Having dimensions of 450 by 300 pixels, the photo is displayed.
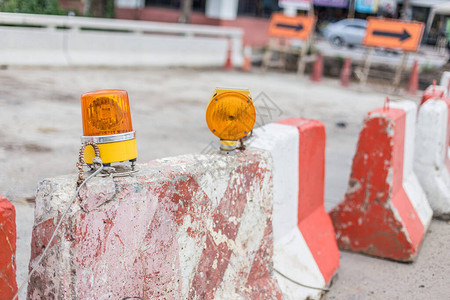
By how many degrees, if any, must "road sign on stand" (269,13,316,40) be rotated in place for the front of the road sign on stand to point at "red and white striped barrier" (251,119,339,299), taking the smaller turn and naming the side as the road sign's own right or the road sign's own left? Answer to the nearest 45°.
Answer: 0° — it already faces it

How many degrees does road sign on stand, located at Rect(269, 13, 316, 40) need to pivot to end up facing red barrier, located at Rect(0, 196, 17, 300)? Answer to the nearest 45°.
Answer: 0° — it already faces it

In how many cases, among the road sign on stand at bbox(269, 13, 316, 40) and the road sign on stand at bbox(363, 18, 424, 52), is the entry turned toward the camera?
2

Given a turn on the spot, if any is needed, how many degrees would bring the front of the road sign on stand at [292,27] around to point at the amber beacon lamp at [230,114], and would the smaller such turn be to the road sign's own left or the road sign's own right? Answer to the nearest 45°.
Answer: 0° — it already faces it

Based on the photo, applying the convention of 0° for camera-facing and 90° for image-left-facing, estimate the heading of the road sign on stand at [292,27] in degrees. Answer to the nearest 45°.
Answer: approximately 0°

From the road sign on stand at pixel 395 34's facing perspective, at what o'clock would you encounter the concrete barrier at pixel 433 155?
The concrete barrier is roughly at 12 o'clock from the road sign on stand.
